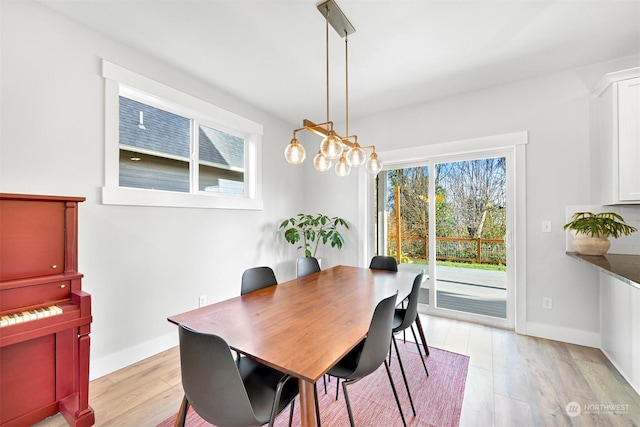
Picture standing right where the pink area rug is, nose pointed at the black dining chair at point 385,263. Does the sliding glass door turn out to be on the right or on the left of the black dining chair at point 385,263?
right

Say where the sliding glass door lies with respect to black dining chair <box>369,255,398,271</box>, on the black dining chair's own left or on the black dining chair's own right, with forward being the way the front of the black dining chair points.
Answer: on the black dining chair's own left

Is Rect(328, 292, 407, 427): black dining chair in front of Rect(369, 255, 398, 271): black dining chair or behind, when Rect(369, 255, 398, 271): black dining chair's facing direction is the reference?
in front

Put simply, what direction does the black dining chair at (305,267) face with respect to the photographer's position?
facing the viewer and to the right of the viewer

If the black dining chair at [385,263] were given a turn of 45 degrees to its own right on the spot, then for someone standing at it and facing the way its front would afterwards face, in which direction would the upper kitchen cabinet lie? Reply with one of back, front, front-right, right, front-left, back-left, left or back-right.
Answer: back-left

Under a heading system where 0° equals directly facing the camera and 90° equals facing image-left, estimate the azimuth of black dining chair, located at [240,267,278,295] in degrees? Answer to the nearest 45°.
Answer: approximately 315°

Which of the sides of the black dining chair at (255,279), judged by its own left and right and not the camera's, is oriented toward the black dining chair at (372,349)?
front

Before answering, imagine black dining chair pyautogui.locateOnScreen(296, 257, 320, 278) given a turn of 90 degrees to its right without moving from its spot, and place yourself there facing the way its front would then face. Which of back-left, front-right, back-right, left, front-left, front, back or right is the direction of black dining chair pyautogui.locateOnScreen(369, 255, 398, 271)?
back-left

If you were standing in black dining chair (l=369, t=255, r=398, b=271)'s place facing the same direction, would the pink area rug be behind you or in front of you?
in front

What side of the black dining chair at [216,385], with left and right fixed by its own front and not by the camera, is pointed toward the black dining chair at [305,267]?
front

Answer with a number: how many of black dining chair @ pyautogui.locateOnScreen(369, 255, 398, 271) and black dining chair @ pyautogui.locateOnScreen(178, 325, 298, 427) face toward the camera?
1

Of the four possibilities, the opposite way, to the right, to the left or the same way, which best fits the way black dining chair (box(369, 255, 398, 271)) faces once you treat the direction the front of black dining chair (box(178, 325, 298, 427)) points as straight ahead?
the opposite way

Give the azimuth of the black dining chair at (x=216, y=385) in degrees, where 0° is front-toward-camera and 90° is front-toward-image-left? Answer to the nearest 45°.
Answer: approximately 225°
